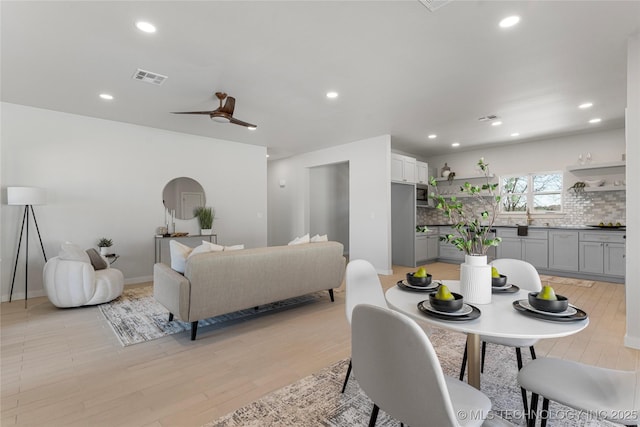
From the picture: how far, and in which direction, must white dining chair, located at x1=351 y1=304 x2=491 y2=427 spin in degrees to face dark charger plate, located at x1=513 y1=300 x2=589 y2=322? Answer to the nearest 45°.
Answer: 0° — it already faces it

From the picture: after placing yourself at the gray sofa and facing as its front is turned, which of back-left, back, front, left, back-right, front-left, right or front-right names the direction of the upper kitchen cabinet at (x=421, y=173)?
right

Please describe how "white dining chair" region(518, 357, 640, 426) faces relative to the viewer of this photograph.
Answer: facing away from the viewer and to the left of the viewer

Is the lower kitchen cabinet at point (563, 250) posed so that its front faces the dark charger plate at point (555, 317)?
yes

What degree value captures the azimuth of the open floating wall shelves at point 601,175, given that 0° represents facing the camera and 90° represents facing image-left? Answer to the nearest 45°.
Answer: approximately 0°

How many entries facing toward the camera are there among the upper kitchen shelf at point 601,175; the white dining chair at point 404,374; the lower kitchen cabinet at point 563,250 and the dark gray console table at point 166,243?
3

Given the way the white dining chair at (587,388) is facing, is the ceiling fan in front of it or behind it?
in front

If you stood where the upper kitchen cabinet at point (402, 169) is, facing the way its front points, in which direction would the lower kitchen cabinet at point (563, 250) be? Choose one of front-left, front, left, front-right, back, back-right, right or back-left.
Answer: front-left

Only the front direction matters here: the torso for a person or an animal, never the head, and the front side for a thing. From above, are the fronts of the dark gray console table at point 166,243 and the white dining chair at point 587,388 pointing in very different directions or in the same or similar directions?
very different directions

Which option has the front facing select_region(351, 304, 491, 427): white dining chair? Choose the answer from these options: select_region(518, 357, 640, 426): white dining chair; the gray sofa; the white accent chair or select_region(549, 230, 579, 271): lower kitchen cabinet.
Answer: the lower kitchen cabinet

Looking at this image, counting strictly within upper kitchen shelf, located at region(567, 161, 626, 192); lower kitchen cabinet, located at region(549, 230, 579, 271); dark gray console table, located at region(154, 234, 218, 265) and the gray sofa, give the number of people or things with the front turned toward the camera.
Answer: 3
